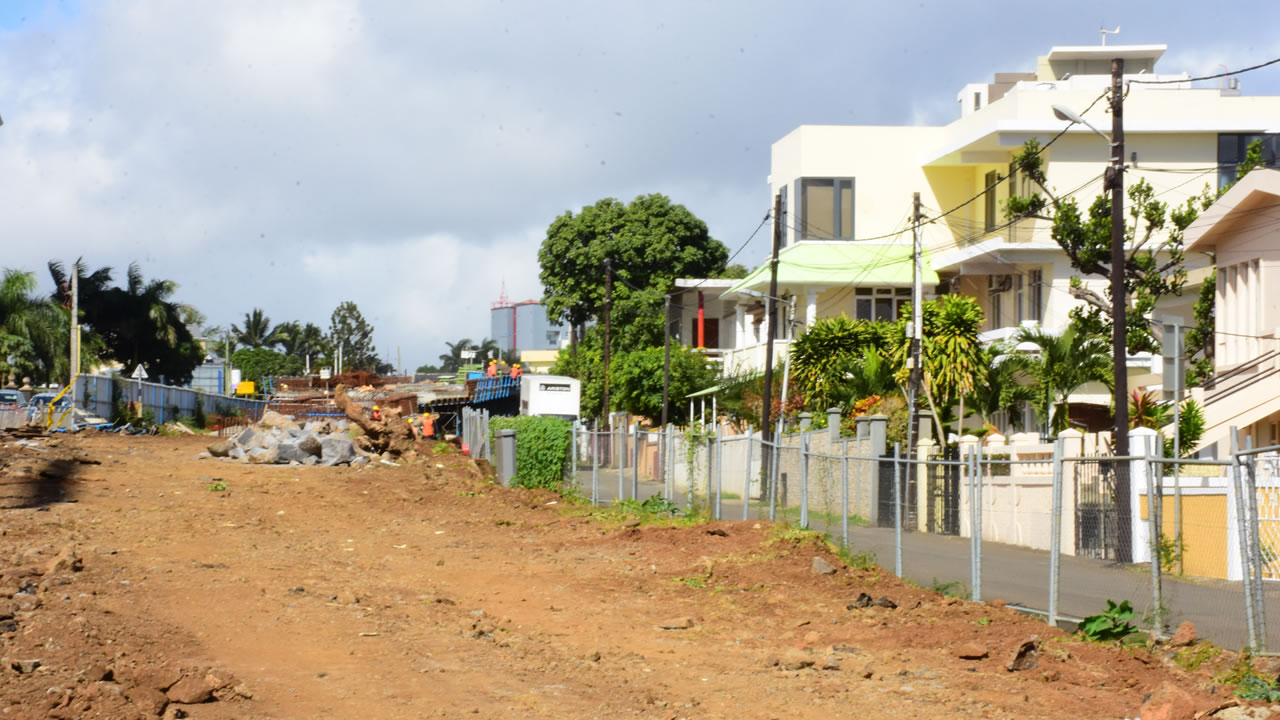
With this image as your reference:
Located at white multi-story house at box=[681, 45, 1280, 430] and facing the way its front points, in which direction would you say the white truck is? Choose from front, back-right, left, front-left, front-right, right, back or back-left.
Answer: front-right

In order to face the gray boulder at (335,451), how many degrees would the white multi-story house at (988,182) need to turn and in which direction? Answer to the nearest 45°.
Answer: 0° — it already faces it

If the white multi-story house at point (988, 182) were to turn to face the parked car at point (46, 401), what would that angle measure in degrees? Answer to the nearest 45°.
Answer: approximately 45° to its right

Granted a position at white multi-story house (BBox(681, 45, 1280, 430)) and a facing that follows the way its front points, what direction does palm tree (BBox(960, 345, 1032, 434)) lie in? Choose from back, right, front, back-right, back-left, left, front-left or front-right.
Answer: front-left

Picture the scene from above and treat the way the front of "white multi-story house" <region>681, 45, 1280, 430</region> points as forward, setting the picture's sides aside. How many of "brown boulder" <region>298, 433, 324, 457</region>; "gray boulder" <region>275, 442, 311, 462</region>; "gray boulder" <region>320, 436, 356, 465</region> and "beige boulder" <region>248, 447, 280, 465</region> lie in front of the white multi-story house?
4

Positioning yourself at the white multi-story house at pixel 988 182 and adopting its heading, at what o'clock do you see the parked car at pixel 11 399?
The parked car is roughly at 1 o'clock from the white multi-story house.

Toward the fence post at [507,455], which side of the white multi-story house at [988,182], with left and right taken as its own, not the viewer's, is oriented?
front

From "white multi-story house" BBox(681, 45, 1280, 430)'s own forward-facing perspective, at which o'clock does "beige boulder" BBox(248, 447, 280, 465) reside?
The beige boulder is roughly at 2 o'clock from the white multi-story house.

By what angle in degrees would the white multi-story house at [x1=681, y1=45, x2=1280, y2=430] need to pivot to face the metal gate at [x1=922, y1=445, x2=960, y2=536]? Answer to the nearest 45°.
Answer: approximately 45° to its left

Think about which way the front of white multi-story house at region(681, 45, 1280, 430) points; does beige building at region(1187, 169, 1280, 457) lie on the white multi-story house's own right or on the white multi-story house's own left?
on the white multi-story house's own left

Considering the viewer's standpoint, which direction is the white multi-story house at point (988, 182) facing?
facing the viewer and to the left of the viewer
